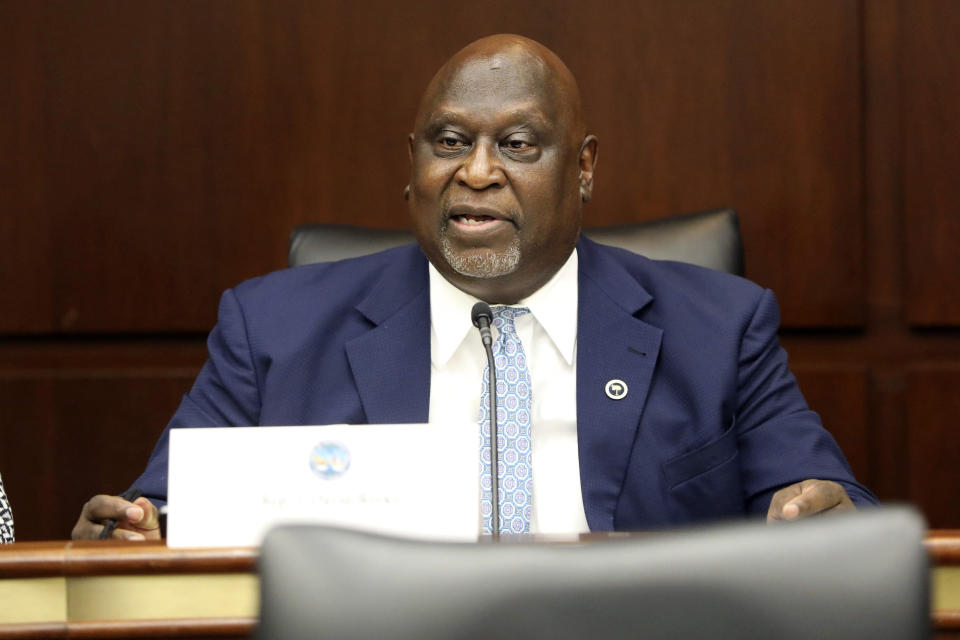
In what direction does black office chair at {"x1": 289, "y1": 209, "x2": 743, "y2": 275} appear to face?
toward the camera

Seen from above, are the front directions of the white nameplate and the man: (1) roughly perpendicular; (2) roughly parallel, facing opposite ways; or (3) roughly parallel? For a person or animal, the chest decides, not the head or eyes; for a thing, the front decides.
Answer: roughly parallel

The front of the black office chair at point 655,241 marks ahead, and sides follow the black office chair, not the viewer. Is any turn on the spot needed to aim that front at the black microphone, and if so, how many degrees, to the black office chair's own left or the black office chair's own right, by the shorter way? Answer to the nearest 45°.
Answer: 0° — it already faces it

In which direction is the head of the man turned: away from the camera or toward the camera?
toward the camera

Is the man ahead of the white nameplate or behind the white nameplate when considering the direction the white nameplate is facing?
behind

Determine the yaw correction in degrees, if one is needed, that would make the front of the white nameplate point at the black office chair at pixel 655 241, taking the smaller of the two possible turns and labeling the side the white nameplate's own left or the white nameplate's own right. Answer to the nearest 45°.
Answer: approximately 135° to the white nameplate's own left

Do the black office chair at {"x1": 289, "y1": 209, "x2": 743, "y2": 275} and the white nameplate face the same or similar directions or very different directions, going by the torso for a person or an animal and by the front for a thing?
same or similar directions

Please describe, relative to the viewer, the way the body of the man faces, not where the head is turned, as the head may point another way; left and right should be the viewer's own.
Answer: facing the viewer
